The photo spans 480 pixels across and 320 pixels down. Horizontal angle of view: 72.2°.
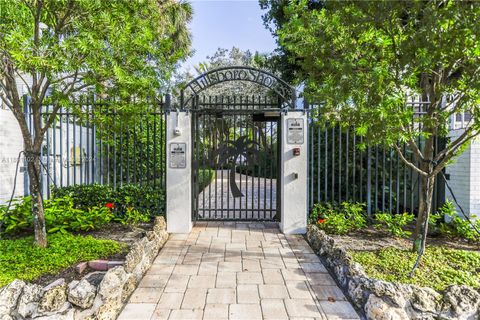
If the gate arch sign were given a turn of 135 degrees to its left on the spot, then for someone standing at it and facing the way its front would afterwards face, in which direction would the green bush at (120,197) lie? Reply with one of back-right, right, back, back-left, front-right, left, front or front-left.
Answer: back-left

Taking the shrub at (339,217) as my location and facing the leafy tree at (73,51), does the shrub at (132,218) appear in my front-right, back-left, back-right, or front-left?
front-right

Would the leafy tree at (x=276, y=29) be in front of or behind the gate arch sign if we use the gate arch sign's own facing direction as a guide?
behind

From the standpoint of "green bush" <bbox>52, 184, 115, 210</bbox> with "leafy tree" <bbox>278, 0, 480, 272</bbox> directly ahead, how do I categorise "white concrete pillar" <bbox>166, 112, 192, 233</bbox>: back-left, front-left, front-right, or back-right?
front-left

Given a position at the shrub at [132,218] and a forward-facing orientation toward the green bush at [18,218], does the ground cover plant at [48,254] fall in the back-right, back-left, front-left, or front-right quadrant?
front-left

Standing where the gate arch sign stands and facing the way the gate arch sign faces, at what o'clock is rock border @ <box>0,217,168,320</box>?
The rock border is roughly at 1 o'clock from the gate arch sign.

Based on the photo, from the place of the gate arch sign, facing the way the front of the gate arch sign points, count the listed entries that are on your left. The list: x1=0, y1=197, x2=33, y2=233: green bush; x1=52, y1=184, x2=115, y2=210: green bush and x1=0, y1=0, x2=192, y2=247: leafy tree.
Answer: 0

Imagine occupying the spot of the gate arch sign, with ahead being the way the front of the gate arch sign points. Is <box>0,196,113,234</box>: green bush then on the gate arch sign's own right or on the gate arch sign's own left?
on the gate arch sign's own right

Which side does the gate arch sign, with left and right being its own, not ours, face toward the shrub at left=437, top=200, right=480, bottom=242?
left

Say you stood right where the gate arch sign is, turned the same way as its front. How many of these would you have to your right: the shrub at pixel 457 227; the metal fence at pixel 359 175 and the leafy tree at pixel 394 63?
0

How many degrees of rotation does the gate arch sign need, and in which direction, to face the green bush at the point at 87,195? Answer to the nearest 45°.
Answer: approximately 90° to its right

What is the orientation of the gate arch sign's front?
toward the camera

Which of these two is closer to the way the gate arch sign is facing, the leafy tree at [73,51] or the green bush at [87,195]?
the leafy tree

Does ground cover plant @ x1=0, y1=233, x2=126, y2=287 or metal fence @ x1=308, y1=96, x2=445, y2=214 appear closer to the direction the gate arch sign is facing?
the ground cover plant

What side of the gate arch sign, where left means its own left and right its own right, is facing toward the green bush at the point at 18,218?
right

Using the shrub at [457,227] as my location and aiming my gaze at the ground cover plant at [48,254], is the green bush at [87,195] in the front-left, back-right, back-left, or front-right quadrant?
front-right

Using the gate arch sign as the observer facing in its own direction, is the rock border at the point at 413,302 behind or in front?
in front
